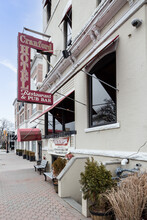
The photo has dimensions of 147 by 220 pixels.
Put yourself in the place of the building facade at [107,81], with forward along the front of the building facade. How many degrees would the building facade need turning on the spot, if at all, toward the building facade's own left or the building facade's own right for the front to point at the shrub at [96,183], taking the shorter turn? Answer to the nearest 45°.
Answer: approximately 45° to the building facade's own left

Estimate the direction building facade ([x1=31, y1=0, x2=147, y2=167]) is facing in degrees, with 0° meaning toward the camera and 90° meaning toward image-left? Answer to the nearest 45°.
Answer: approximately 45°

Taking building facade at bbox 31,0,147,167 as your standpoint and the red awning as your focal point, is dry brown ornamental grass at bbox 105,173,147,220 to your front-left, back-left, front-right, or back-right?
back-left

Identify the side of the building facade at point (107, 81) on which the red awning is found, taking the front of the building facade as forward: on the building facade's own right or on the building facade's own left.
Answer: on the building facade's own right

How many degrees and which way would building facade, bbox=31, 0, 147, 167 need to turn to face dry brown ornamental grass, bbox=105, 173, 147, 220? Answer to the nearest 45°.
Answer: approximately 45° to its left
